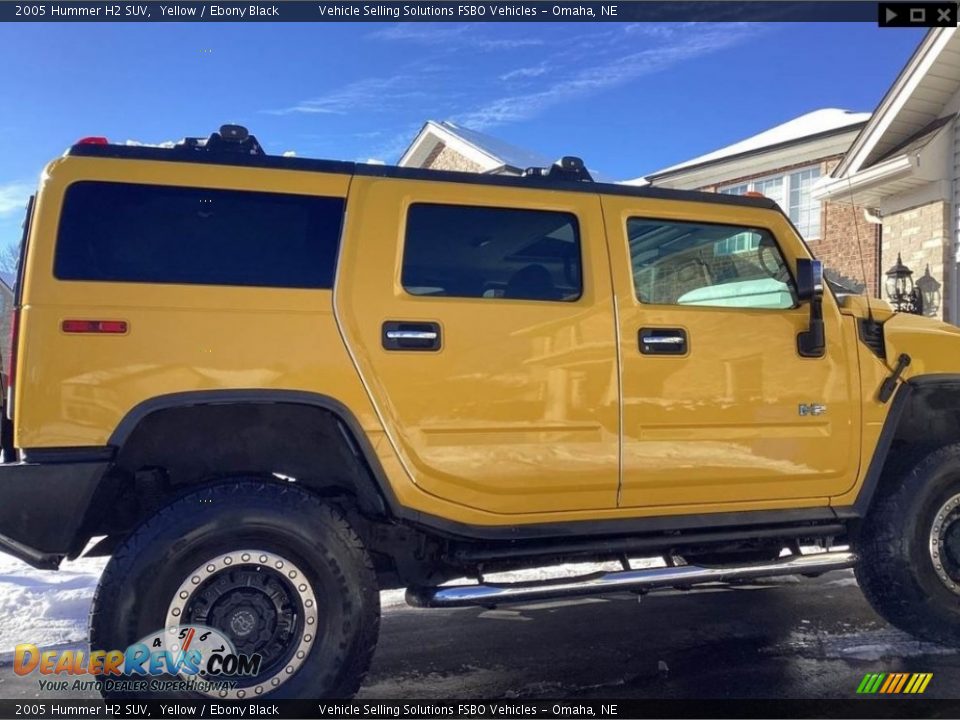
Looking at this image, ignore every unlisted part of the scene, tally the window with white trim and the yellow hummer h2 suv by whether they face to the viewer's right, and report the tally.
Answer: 1

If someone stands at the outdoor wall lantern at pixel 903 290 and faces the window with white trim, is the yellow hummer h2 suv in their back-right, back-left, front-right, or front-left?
back-left

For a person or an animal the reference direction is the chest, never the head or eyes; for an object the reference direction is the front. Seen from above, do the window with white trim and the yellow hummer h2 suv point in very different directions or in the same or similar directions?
very different directions

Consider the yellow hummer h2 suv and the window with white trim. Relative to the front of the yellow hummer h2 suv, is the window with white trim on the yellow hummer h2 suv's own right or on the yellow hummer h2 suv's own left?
on the yellow hummer h2 suv's own left

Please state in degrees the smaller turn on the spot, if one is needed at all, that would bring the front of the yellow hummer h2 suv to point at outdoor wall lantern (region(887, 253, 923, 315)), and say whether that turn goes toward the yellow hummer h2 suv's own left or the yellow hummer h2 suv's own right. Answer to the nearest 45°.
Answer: approximately 45° to the yellow hummer h2 suv's own left

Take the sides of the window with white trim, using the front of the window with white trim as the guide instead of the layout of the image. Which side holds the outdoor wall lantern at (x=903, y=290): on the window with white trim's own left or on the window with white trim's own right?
on the window with white trim's own left

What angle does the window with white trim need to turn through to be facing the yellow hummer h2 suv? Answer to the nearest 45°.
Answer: approximately 45° to its left

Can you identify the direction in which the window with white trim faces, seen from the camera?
facing the viewer and to the left of the viewer

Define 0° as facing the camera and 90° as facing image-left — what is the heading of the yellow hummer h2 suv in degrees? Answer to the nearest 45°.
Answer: approximately 270°
